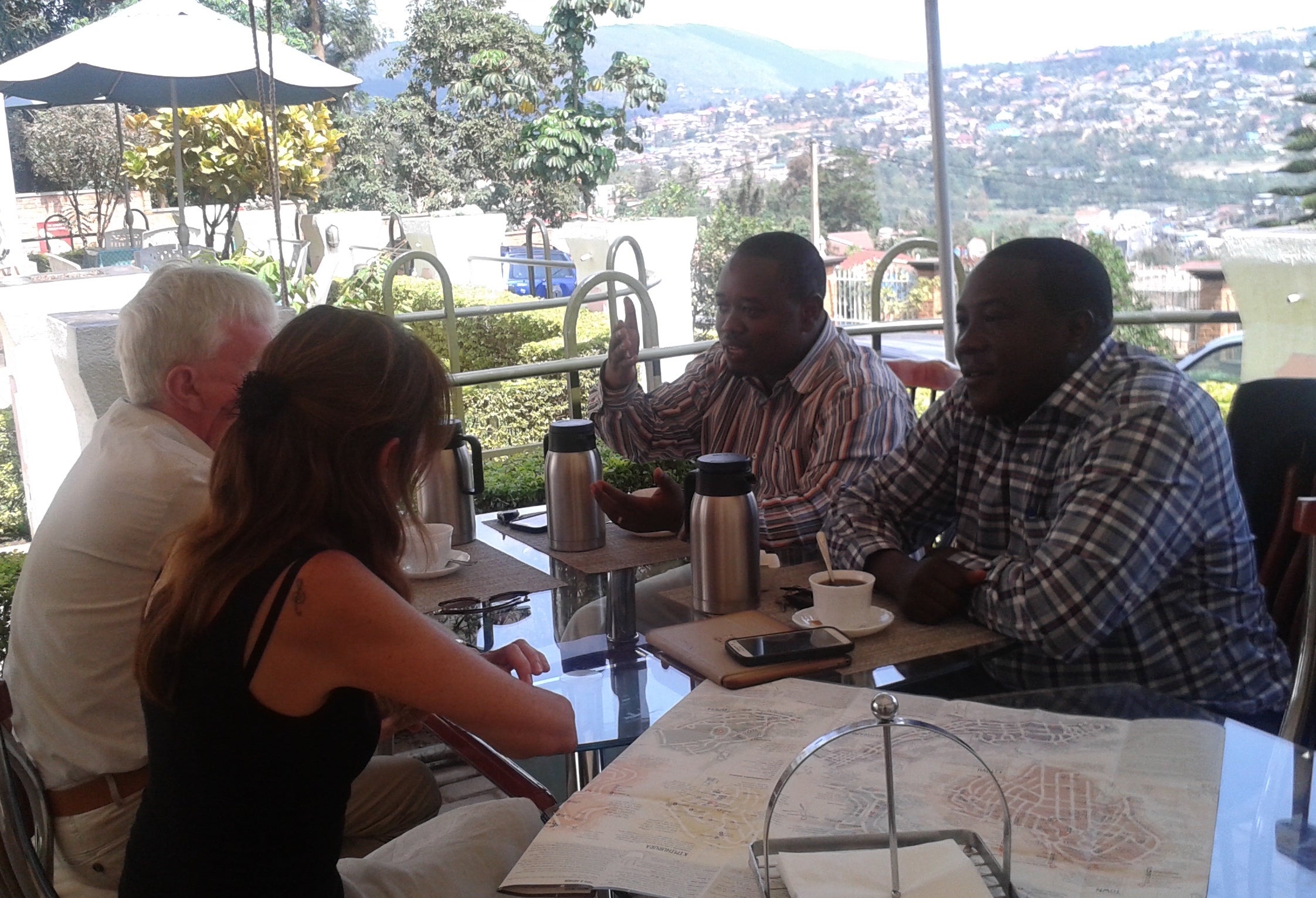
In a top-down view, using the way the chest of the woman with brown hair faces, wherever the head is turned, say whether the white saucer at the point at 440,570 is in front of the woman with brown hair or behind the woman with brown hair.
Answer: in front

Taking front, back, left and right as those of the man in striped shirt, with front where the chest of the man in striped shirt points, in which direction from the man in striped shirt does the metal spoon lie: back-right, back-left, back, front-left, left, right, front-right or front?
front-left

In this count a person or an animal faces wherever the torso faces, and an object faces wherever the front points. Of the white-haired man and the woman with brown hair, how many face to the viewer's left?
0

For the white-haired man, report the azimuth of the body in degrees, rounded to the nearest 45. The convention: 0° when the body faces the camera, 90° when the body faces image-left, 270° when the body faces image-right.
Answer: approximately 225°

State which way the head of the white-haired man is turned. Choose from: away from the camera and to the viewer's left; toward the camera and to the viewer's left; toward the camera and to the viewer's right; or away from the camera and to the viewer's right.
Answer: away from the camera and to the viewer's right

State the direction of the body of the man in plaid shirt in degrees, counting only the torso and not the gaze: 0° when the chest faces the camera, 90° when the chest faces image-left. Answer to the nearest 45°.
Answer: approximately 45°

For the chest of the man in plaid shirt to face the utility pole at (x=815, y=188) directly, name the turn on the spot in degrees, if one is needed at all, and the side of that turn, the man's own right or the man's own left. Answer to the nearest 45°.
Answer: approximately 135° to the man's own right

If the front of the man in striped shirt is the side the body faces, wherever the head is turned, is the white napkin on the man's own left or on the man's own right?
on the man's own left

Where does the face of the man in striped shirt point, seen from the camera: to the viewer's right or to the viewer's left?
to the viewer's left

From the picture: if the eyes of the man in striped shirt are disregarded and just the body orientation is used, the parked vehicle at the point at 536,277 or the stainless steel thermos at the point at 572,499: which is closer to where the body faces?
the stainless steel thermos

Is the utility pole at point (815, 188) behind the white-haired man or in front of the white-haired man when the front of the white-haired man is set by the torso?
in front
